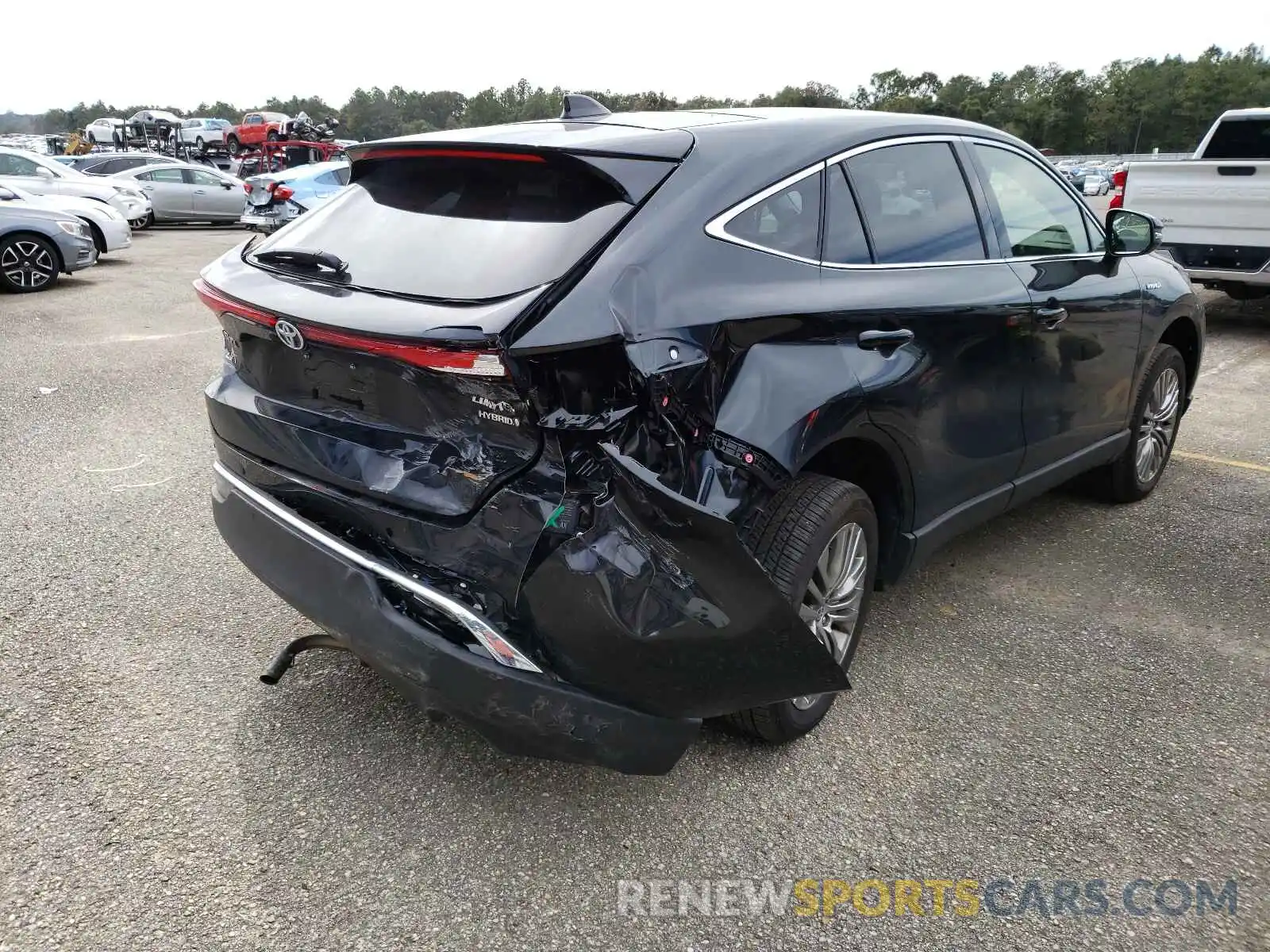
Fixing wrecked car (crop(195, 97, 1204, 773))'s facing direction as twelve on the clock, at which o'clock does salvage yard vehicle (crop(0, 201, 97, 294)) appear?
The salvage yard vehicle is roughly at 9 o'clock from the wrecked car.

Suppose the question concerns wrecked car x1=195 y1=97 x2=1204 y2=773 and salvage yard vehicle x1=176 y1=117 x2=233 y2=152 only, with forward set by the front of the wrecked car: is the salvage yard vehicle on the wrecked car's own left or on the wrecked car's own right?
on the wrecked car's own left

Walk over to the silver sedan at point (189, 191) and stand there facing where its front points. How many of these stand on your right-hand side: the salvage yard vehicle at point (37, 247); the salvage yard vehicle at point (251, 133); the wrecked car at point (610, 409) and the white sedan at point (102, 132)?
2

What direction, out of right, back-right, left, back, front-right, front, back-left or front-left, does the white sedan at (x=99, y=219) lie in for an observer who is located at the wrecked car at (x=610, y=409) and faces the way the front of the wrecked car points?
left

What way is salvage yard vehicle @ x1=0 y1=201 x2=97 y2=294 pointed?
to the viewer's right

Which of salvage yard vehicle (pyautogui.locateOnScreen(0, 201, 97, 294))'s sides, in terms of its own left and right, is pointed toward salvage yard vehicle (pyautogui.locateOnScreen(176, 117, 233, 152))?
left

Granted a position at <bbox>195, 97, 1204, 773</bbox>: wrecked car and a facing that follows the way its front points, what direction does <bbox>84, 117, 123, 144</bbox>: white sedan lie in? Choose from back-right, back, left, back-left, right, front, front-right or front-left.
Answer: left
